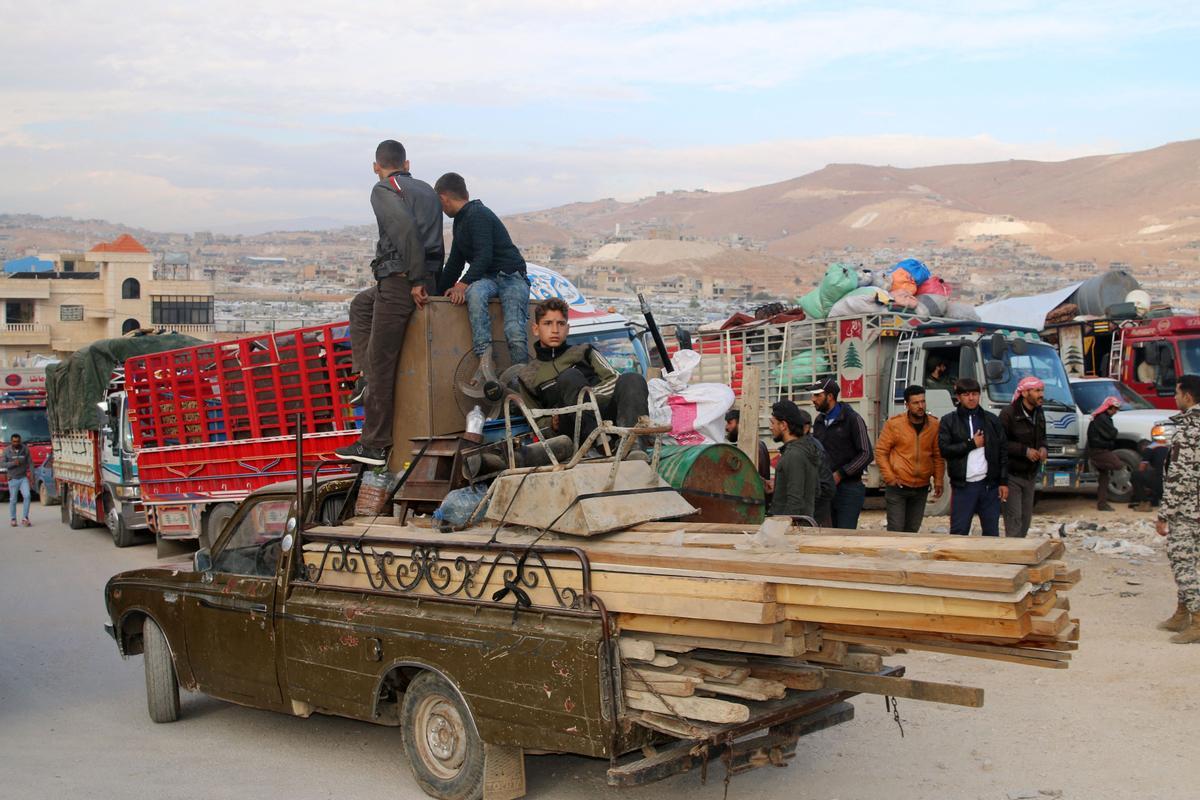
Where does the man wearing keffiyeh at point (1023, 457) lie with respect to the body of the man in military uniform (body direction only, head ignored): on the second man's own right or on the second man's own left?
on the second man's own right

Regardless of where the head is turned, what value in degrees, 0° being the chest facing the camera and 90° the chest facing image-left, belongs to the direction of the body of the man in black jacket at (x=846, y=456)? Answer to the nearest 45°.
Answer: approximately 45°

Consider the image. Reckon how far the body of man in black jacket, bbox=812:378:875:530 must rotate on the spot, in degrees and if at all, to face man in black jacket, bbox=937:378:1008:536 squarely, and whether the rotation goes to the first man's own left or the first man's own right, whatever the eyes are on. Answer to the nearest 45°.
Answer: approximately 135° to the first man's own left

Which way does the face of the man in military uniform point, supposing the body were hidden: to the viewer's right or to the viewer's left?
to the viewer's left

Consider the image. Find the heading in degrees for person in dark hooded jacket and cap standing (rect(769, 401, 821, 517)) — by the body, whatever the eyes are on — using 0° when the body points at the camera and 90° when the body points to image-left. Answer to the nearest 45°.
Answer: approximately 90°

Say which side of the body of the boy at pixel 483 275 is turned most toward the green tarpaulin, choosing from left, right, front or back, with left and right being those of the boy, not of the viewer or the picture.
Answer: right

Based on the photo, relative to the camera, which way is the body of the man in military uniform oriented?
to the viewer's left

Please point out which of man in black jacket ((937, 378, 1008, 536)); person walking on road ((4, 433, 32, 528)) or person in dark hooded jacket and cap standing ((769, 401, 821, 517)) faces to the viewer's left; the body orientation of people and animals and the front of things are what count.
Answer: person in dark hooded jacket and cap standing ((769, 401, 821, 517))

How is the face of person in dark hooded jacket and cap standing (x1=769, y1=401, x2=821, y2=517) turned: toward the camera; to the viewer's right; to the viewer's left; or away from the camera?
to the viewer's left
